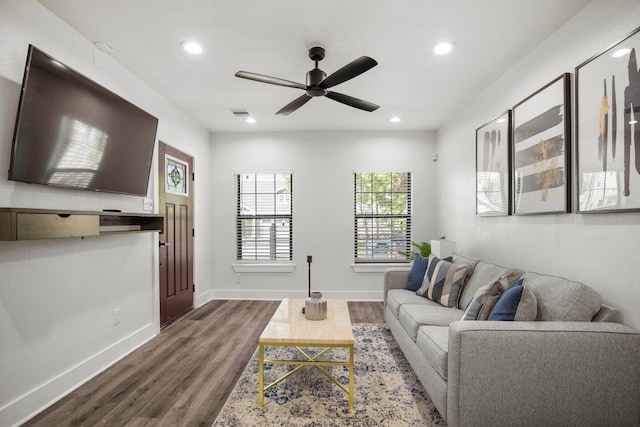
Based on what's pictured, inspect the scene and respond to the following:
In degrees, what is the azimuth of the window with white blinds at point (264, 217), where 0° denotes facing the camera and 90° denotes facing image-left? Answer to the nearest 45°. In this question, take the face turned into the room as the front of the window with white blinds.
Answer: approximately 0°

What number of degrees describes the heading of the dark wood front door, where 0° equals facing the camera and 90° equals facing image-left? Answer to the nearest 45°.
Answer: approximately 315°

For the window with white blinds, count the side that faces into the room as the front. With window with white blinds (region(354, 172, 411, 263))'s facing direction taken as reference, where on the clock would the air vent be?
The air vent is roughly at 2 o'clock from the window with white blinds.

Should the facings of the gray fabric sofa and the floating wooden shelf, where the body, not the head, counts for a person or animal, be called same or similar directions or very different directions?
very different directions

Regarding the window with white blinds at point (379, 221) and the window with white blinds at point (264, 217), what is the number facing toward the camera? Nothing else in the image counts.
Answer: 2

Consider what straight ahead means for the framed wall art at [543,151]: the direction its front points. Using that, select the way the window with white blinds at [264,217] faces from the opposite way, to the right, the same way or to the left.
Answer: to the left

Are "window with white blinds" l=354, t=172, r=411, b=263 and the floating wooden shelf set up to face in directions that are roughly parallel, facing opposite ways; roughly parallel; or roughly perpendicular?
roughly perpendicular

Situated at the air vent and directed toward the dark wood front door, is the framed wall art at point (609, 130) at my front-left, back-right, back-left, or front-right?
back-left

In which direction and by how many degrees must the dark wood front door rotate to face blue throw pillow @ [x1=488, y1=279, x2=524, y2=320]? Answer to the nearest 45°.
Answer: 0° — it already faces it
